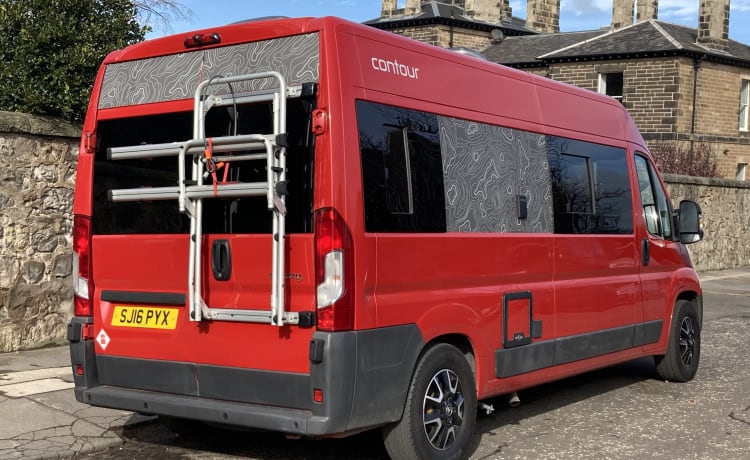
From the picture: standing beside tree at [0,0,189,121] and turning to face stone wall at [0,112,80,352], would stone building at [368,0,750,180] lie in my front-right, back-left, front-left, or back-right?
back-left

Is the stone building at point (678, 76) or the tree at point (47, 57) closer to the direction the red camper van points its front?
the stone building

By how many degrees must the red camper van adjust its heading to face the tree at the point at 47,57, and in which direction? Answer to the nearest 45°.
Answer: approximately 90° to its left

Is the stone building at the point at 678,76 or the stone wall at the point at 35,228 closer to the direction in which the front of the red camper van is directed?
the stone building

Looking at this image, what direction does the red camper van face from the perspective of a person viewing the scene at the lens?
facing away from the viewer and to the right of the viewer

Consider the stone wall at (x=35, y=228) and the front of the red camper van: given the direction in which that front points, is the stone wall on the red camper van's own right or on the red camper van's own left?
on the red camper van's own left
